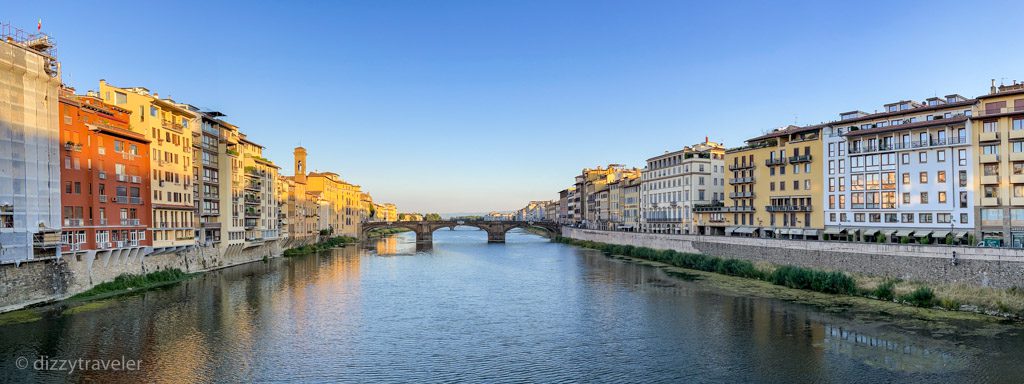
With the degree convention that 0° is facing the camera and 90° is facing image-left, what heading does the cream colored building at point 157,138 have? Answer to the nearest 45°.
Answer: approximately 315°

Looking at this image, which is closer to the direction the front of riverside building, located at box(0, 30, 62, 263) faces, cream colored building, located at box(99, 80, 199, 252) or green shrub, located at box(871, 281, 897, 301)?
the green shrub

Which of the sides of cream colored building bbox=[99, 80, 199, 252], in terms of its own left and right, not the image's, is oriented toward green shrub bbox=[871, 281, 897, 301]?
front

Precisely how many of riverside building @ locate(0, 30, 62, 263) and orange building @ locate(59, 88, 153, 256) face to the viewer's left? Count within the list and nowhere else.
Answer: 0

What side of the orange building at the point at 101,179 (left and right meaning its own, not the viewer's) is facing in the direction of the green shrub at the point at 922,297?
front

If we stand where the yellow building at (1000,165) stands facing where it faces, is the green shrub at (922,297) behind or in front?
in front

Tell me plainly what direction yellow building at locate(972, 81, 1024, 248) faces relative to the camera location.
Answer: facing the viewer and to the left of the viewer

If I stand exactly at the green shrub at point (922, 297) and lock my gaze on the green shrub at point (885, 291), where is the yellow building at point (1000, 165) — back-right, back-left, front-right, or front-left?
front-right

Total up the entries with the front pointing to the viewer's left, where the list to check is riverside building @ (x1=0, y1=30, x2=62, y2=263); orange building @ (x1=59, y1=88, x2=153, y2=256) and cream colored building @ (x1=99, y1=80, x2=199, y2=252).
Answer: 0
